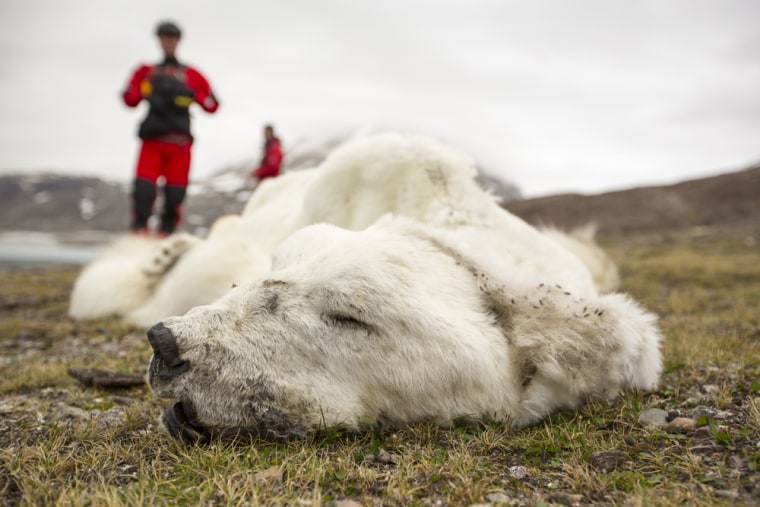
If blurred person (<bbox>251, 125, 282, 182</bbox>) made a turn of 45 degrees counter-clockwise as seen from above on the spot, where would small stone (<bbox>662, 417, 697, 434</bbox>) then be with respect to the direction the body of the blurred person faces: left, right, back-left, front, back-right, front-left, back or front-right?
front-left

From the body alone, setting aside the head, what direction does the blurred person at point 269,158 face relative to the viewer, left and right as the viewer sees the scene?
facing to the left of the viewer

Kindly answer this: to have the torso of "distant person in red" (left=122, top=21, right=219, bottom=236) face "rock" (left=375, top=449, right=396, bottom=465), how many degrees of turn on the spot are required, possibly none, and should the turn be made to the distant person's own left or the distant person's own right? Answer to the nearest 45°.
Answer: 0° — they already face it

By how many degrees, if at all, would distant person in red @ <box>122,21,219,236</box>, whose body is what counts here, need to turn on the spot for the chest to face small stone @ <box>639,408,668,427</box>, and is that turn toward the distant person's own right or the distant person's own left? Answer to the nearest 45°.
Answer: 0° — they already face it

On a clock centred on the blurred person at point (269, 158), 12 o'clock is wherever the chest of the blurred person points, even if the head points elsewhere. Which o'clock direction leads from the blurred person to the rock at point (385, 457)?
The rock is roughly at 9 o'clock from the blurred person.

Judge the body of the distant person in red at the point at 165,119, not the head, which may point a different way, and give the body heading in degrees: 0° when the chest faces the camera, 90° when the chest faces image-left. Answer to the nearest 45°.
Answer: approximately 0°

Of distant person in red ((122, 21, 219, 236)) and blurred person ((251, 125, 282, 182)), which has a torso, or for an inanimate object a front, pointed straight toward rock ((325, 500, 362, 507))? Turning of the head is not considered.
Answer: the distant person in red

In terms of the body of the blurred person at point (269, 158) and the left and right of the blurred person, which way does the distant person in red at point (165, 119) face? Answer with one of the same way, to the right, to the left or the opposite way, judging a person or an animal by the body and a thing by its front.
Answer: to the left
